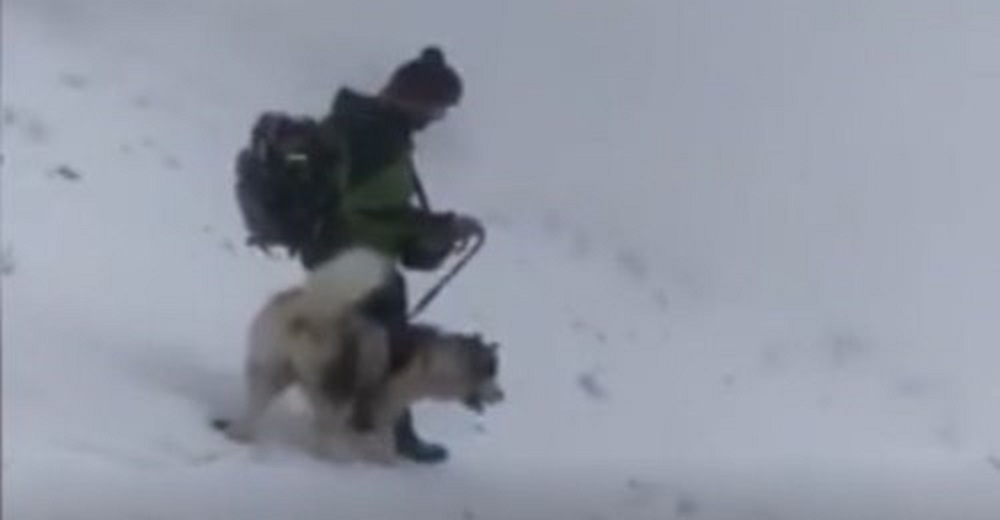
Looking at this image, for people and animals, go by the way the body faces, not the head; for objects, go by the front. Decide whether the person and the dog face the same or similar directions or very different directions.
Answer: same or similar directions

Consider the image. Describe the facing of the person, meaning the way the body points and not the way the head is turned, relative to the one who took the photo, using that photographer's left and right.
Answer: facing to the right of the viewer

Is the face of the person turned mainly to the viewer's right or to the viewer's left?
to the viewer's right

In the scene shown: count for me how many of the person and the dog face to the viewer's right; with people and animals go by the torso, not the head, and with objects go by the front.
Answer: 2

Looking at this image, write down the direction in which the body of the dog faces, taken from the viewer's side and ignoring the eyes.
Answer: to the viewer's right
